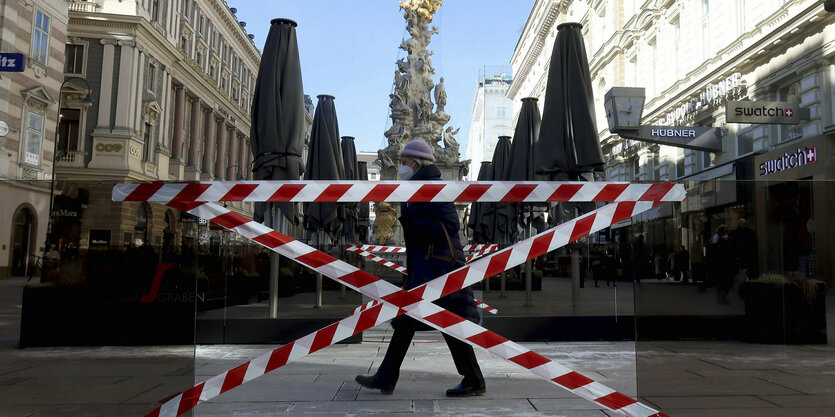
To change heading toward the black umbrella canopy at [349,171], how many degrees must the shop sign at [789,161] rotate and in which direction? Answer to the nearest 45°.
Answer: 0° — it already faces it

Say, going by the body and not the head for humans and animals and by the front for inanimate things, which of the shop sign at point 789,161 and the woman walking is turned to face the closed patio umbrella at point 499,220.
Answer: the shop sign

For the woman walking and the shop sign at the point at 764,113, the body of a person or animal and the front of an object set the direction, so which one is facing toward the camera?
the shop sign

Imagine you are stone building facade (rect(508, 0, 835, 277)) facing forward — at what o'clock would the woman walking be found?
The woman walking is roughly at 11 o'clock from the stone building facade.

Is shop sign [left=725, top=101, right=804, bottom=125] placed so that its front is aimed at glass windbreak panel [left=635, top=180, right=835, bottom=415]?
yes

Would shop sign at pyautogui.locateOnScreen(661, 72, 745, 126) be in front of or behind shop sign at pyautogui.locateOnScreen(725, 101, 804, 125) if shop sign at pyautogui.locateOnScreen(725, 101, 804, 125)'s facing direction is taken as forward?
behind

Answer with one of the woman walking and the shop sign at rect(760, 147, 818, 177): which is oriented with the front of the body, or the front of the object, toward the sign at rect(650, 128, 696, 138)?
the shop sign

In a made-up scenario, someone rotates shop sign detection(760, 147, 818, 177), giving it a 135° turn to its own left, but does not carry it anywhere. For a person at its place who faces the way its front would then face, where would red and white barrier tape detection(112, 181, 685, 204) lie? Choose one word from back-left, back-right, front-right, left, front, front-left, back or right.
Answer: right

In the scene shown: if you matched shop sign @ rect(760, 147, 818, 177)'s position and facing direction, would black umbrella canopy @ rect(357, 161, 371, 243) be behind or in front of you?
in front

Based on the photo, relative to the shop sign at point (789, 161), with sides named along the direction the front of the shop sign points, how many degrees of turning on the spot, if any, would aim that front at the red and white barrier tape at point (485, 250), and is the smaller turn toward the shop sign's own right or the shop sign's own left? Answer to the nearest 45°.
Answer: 0° — it already faces it

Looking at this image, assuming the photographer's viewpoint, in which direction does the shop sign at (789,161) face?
facing the viewer and to the left of the viewer

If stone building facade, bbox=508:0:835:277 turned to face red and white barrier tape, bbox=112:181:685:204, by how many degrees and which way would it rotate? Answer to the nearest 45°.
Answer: approximately 45° to its left

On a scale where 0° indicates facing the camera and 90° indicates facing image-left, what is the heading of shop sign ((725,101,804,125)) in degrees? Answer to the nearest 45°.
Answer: approximately 0°

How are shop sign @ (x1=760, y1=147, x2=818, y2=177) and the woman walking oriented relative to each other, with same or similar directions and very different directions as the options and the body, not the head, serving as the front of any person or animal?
same or similar directions

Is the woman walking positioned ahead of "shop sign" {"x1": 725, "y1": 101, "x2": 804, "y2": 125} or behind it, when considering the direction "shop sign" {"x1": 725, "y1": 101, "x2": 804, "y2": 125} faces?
ahead

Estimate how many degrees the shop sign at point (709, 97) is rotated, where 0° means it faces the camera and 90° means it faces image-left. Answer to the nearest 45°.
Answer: approximately 45°

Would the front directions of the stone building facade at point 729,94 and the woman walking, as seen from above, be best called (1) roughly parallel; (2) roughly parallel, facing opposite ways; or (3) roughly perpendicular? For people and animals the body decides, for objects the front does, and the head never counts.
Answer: roughly parallel
